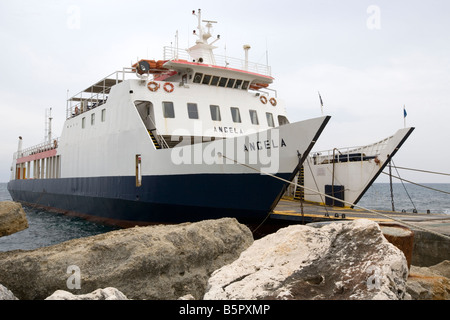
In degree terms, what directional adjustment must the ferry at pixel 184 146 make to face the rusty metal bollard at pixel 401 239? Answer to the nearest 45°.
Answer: approximately 45° to its right

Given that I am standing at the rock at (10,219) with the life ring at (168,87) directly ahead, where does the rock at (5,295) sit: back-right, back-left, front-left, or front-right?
back-right

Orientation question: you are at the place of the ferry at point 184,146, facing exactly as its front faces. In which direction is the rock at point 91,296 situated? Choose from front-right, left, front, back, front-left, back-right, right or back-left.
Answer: front-right

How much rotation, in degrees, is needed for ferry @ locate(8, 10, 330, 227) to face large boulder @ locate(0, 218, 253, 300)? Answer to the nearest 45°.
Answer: approximately 45° to its right

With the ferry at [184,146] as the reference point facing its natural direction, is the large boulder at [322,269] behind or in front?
in front

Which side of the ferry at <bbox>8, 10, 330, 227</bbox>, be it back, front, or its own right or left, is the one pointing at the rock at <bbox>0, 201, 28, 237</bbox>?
right

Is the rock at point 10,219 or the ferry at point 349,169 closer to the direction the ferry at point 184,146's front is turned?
the ferry

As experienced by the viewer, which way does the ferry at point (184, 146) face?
facing the viewer and to the right of the viewer

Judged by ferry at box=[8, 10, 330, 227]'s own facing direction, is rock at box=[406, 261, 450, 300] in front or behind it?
in front
